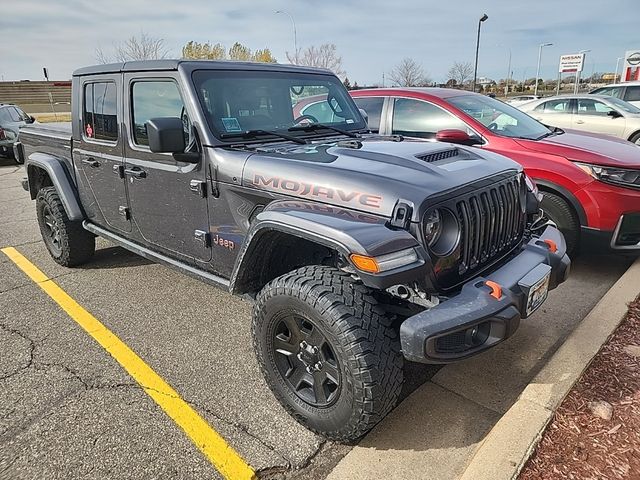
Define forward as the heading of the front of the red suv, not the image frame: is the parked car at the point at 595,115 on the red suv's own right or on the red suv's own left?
on the red suv's own left

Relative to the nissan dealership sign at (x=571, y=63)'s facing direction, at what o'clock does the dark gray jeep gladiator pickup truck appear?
The dark gray jeep gladiator pickup truck is roughly at 12 o'clock from the nissan dealership sign.

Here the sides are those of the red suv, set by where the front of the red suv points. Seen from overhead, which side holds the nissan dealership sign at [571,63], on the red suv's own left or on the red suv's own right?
on the red suv's own left

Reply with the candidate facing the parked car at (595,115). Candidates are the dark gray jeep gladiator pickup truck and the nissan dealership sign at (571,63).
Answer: the nissan dealership sign

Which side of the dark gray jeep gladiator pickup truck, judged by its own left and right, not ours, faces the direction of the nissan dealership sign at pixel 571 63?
left

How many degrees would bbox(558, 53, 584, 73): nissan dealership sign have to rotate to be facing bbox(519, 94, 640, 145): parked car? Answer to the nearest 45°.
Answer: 0° — it already faces it

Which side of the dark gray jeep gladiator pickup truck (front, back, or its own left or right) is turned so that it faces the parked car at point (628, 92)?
left

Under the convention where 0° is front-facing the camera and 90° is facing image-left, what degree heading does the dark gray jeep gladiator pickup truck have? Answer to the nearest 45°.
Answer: approximately 315°
